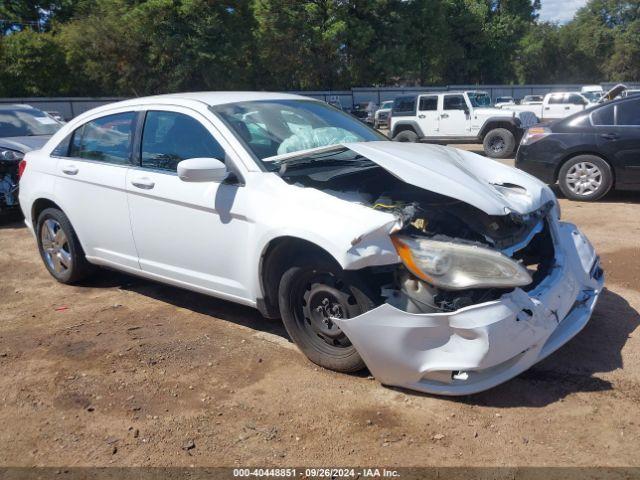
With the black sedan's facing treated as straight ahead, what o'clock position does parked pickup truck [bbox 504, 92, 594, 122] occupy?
The parked pickup truck is roughly at 9 o'clock from the black sedan.

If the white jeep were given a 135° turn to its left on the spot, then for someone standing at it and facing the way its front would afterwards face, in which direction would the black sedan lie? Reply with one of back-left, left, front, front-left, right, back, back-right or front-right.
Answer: back

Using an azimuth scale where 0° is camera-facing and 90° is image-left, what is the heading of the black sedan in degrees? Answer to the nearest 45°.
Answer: approximately 270°

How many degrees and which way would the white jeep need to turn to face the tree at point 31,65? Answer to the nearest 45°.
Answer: approximately 180°

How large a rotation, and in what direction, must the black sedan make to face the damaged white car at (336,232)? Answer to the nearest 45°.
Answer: approximately 90° to its right
